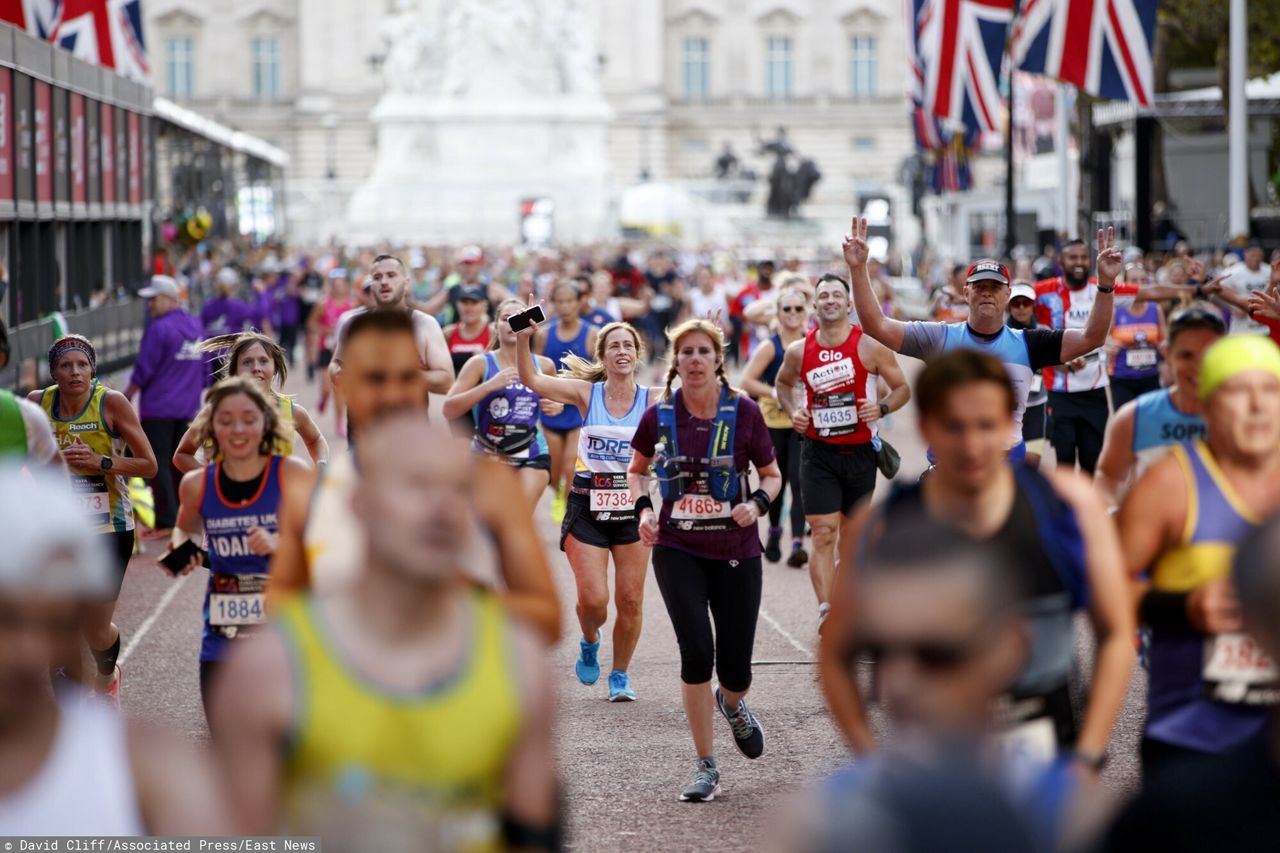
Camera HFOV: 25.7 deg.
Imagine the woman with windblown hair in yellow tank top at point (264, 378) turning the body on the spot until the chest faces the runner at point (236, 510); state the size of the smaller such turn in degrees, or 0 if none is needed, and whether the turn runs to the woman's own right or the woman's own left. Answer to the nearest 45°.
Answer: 0° — they already face them

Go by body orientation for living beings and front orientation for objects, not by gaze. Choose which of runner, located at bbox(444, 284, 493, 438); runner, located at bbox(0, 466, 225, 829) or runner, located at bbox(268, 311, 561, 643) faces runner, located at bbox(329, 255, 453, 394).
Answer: runner, located at bbox(444, 284, 493, 438)

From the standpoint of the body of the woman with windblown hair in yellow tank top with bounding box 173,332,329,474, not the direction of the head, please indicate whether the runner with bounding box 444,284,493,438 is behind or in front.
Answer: behind

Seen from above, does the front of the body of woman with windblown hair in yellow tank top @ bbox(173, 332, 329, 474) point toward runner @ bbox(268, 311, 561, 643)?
yes

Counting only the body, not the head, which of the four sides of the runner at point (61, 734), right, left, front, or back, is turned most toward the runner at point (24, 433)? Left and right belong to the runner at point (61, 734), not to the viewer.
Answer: back

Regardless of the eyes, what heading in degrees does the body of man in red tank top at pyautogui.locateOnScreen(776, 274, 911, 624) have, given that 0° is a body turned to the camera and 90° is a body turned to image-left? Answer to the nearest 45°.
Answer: approximately 0°

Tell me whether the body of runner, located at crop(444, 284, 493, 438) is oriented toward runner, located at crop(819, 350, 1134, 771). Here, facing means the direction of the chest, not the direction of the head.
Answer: yes

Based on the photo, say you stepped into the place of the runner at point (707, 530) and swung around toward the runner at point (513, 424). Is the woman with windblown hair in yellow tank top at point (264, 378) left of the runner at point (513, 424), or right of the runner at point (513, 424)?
left

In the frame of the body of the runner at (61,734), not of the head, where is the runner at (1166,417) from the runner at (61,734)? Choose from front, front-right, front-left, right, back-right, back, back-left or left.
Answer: back-left

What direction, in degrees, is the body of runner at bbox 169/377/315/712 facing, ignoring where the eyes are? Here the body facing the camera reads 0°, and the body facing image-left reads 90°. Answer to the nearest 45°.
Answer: approximately 0°
